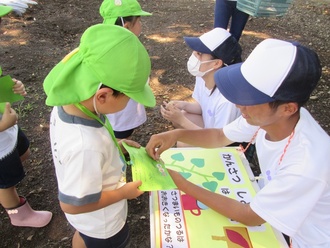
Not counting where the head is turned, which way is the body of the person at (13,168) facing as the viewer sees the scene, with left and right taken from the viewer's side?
facing to the right of the viewer

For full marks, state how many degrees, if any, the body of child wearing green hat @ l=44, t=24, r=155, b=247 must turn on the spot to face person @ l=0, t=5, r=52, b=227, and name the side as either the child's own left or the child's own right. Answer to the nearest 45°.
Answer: approximately 135° to the child's own left

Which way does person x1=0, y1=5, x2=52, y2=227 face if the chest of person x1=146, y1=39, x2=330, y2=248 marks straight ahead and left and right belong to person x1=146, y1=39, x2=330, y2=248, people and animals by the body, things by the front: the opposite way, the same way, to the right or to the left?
the opposite way

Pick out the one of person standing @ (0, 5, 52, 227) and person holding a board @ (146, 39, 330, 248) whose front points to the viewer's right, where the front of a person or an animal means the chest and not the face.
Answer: person standing @ (0, 5, 52, 227)

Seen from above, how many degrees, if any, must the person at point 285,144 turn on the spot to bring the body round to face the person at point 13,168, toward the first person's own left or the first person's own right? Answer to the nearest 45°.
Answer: approximately 45° to the first person's own right

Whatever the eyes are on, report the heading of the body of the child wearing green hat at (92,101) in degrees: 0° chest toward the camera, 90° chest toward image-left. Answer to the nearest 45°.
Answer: approximately 270°

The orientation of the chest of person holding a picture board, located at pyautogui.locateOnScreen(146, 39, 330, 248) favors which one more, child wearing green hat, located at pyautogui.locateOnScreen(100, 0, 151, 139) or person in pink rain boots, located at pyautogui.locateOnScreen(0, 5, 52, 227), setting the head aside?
the person in pink rain boots
